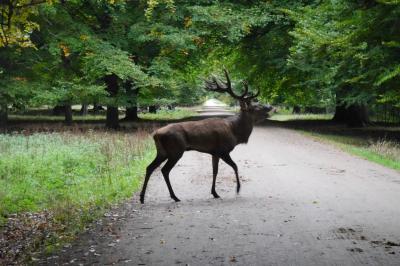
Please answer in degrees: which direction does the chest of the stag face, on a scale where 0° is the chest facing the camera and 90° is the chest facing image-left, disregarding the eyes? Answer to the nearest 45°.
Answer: approximately 270°

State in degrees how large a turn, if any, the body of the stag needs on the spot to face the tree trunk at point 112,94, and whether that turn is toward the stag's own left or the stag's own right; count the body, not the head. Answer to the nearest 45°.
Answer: approximately 90° to the stag's own left
